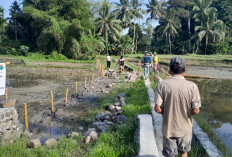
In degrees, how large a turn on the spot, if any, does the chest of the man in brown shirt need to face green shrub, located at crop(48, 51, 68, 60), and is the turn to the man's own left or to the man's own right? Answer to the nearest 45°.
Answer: approximately 45° to the man's own left

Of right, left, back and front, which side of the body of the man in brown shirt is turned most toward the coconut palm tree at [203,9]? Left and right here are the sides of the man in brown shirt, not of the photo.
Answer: front

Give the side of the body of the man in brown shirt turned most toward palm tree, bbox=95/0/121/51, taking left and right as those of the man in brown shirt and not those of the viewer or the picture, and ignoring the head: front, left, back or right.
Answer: front

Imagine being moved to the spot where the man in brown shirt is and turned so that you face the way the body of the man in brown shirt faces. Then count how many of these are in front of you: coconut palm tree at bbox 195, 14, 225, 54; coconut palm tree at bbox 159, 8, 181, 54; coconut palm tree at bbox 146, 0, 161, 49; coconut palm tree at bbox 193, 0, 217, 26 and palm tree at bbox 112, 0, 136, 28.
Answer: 5

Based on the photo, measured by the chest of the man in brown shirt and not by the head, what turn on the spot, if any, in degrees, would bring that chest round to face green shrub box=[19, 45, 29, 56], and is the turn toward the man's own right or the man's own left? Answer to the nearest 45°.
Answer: approximately 45° to the man's own left

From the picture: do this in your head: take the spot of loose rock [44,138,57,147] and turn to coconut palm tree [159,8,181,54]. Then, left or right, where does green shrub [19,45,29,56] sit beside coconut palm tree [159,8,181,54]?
left

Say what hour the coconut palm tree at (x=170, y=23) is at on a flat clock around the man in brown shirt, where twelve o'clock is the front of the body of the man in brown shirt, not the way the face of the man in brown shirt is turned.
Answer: The coconut palm tree is roughly at 12 o'clock from the man in brown shirt.

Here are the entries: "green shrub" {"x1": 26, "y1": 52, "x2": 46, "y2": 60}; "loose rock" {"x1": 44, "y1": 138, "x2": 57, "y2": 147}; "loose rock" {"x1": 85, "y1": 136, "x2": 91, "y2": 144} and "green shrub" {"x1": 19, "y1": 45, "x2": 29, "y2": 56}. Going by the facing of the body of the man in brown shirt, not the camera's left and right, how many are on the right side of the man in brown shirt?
0

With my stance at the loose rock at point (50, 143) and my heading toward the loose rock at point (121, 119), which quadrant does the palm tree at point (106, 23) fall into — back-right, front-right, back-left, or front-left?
front-left

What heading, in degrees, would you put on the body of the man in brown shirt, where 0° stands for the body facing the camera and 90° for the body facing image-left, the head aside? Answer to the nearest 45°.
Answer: approximately 180°

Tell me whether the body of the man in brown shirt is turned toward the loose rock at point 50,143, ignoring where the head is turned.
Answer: no

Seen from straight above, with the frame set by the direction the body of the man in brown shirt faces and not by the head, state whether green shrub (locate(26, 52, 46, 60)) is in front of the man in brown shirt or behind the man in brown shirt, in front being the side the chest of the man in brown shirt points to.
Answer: in front

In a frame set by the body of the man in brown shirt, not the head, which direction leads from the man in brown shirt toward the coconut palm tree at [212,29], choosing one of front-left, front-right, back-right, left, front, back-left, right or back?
front

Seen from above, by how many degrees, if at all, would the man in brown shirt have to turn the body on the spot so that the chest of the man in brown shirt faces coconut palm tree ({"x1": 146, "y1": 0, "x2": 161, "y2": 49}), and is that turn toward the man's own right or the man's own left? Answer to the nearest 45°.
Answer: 0° — they already face it

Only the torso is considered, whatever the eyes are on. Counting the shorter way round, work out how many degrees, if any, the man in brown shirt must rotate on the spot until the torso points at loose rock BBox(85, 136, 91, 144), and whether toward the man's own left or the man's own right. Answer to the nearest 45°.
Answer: approximately 45° to the man's own left

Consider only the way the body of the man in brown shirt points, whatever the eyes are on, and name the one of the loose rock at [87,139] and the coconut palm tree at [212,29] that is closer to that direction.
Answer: the coconut palm tree

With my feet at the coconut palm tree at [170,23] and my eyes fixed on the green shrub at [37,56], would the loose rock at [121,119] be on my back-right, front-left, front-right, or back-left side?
front-left
